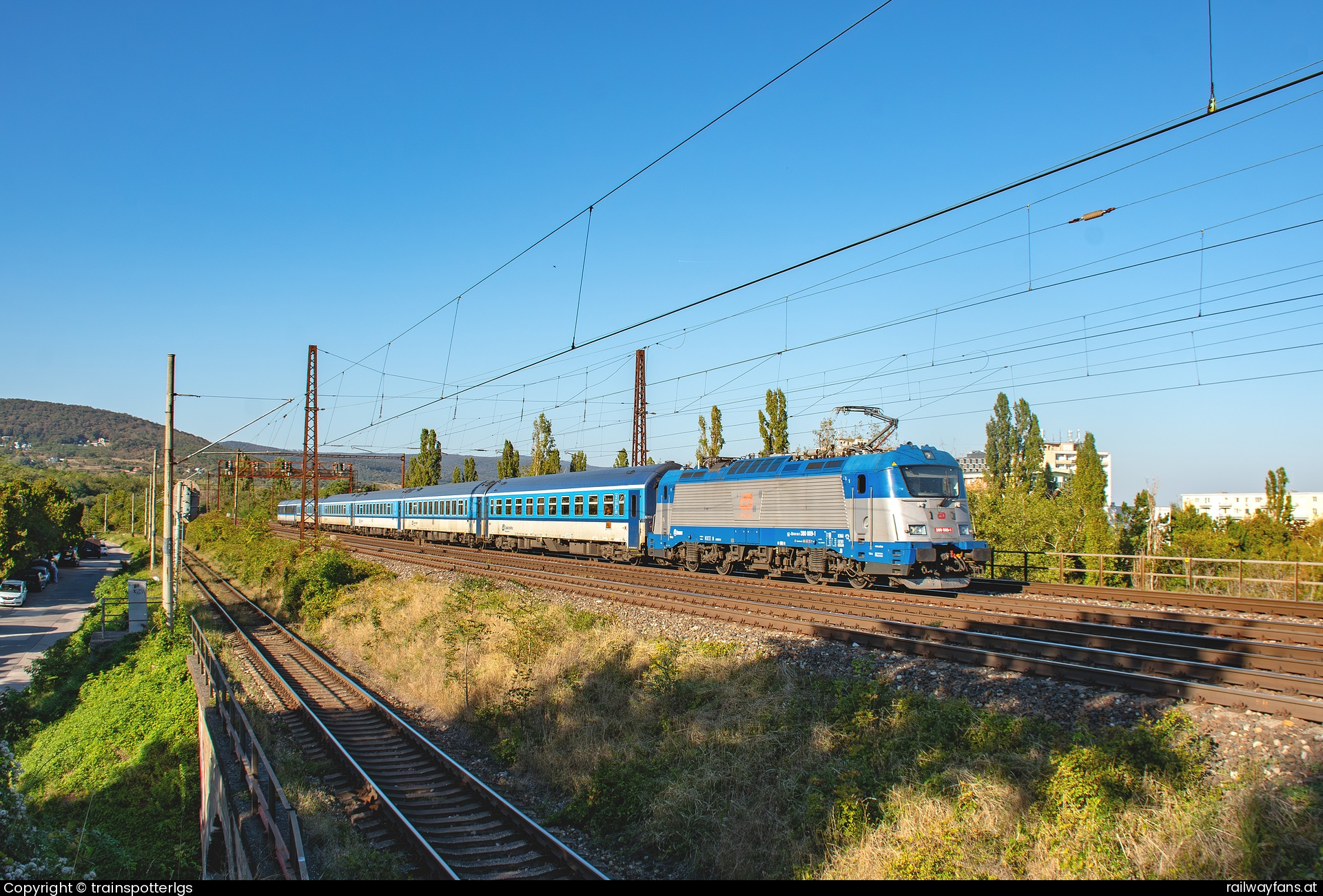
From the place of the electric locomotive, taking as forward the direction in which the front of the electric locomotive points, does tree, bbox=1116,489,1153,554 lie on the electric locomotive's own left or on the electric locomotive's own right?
on the electric locomotive's own left

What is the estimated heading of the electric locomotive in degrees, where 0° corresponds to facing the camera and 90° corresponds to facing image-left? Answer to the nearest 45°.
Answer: approximately 315°

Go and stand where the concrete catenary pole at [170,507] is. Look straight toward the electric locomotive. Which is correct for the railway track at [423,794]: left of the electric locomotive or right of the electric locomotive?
right

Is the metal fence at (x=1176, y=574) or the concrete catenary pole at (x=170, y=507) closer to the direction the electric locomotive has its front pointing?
the metal fence

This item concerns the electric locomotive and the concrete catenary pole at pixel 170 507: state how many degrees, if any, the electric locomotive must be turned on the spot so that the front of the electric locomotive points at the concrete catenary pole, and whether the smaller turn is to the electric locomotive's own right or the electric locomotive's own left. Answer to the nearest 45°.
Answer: approximately 135° to the electric locomotive's own right

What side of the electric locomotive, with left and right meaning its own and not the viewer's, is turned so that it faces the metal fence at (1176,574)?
front
